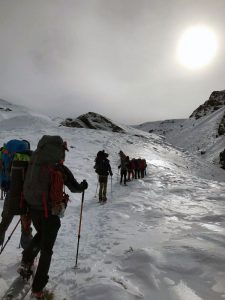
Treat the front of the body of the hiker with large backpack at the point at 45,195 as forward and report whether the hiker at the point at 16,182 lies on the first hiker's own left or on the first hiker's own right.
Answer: on the first hiker's own left

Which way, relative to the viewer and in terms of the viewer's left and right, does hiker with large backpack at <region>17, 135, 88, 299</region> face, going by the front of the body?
facing away from the viewer and to the right of the viewer
